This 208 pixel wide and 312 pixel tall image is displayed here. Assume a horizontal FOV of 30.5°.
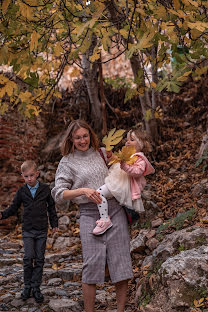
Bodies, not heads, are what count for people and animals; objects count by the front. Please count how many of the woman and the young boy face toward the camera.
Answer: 2

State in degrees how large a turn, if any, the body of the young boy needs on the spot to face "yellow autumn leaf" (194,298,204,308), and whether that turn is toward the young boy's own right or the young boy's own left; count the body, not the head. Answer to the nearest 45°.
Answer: approximately 45° to the young boy's own left

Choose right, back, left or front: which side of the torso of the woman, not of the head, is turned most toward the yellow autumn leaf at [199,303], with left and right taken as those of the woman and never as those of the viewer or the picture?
left

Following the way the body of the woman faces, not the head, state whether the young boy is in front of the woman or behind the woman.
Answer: behind

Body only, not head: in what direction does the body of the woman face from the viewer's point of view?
toward the camera

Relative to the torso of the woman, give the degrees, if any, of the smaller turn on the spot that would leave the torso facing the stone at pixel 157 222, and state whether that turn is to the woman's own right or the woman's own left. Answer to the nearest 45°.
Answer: approximately 135° to the woman's own left

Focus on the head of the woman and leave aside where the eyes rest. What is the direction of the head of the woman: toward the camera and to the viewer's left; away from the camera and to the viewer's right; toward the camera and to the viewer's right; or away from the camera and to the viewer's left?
toward the camera and to the viewer's right

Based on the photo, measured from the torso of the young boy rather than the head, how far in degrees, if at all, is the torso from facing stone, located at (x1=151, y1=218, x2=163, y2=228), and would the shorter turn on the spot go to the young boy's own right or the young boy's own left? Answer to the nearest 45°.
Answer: approximately 90° to the young boy's own left
